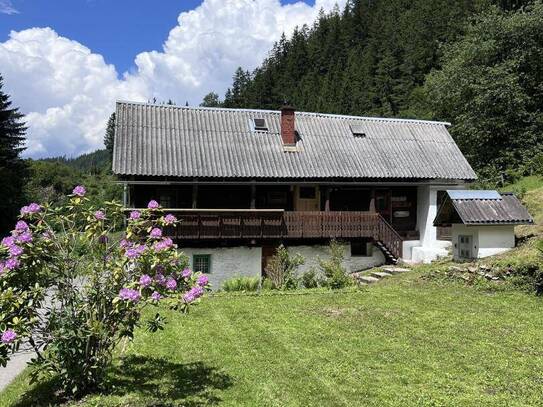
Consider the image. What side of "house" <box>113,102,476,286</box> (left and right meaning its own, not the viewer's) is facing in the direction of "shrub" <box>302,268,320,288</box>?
front

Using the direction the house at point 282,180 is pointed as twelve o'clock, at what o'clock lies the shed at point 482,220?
the shed at point 482,220 is roughly at 10 o'clock from the house at point 282,180.

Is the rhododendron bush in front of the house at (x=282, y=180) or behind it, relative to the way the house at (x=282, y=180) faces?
in front

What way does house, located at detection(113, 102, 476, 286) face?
toward the camera

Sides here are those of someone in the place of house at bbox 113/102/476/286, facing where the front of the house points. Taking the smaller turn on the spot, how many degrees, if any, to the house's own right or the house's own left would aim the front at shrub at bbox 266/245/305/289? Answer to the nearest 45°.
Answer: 0° — it already faces it

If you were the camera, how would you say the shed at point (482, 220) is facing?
facing the viewer and to the left of the viewer

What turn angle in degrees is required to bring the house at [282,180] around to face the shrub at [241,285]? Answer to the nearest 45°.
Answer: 0° — it already faces it

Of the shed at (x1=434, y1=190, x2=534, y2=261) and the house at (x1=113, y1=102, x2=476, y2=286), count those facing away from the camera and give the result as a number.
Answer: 0

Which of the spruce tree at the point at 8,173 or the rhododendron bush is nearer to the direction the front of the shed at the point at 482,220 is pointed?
the rhododendron bush
